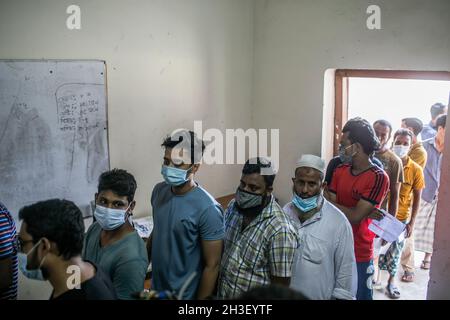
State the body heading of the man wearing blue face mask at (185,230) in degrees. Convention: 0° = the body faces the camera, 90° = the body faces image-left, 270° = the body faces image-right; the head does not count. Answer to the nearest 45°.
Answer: approximately 45°

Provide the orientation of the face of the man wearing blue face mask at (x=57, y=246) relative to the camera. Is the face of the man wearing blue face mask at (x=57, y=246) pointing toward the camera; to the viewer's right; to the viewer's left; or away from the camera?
to the viewer's left

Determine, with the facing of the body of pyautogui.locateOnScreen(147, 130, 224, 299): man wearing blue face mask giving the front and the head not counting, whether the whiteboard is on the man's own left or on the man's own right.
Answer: on the man's own right

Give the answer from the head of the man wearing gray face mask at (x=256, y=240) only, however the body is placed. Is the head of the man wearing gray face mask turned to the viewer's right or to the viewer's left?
to the viewer's left

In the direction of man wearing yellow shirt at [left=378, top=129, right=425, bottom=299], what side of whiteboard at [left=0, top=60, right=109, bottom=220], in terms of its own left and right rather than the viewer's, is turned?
left

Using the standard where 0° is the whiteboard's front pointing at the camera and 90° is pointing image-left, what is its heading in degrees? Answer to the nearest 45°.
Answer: approximately 0°
